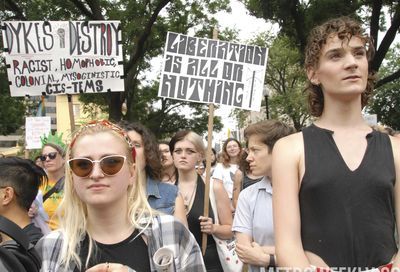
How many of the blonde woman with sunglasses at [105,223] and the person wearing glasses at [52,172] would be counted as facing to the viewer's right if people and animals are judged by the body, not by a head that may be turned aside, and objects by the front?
0

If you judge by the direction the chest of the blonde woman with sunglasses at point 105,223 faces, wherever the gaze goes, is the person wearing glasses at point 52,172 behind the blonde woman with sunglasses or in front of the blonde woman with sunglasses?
behind

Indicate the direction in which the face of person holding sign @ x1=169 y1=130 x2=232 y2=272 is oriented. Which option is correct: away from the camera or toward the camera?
toward the camera

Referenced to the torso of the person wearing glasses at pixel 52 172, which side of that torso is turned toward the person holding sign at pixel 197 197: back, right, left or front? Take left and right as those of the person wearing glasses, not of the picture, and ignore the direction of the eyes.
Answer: left

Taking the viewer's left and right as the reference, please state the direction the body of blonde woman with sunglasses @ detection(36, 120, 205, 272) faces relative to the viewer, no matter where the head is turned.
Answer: facing the viewer

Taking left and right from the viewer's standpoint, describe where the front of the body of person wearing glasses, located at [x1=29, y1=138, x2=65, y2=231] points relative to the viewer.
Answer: facing the viewer and to the left of the viewer

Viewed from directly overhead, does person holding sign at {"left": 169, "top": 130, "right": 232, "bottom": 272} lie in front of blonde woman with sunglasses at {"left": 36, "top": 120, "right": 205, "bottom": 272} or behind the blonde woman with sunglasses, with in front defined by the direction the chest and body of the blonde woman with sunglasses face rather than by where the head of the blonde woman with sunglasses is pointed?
behind

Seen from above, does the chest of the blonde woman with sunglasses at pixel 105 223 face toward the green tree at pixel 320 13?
no

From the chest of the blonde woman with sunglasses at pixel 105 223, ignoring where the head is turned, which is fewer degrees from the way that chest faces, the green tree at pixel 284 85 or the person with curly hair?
the person with curly hair

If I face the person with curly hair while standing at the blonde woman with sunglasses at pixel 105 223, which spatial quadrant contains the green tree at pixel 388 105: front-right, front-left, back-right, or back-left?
front-left

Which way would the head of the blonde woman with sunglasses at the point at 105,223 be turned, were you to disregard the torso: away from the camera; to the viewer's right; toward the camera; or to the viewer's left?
toward the camera
